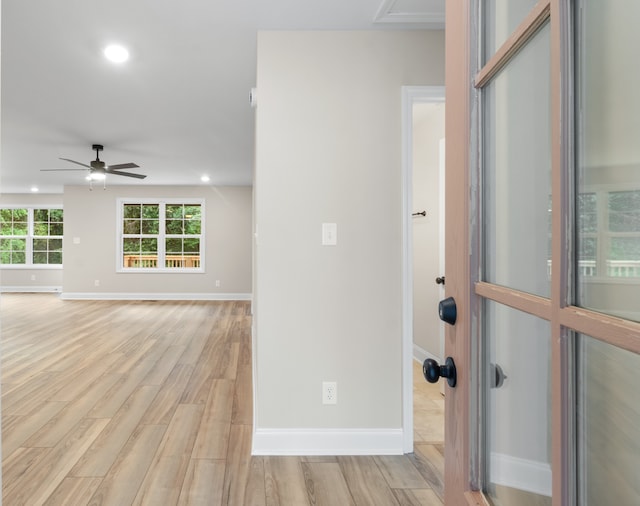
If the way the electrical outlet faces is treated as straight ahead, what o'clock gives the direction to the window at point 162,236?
The window is roughly at 5 o'clock from the electrical outlet.

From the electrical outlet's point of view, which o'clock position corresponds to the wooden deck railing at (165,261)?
The wooden deck railing is roughly at 5 o'clock from the electrical outlet.

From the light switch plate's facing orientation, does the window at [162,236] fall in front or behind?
behind

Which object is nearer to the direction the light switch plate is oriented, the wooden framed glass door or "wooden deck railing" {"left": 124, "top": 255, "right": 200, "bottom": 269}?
the wooden framed glass door

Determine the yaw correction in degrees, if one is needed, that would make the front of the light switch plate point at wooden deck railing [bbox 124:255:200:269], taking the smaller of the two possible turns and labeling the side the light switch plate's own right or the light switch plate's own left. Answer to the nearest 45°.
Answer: approximately 135° to the light switch plate's own right

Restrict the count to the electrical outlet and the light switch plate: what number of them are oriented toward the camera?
2

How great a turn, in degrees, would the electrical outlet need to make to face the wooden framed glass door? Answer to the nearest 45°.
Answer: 0° — it already faces it

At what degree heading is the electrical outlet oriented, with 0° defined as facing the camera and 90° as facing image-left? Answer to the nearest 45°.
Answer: approximately 0°

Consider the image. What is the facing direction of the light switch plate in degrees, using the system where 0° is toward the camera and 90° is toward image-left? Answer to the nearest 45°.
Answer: approximately 0°
